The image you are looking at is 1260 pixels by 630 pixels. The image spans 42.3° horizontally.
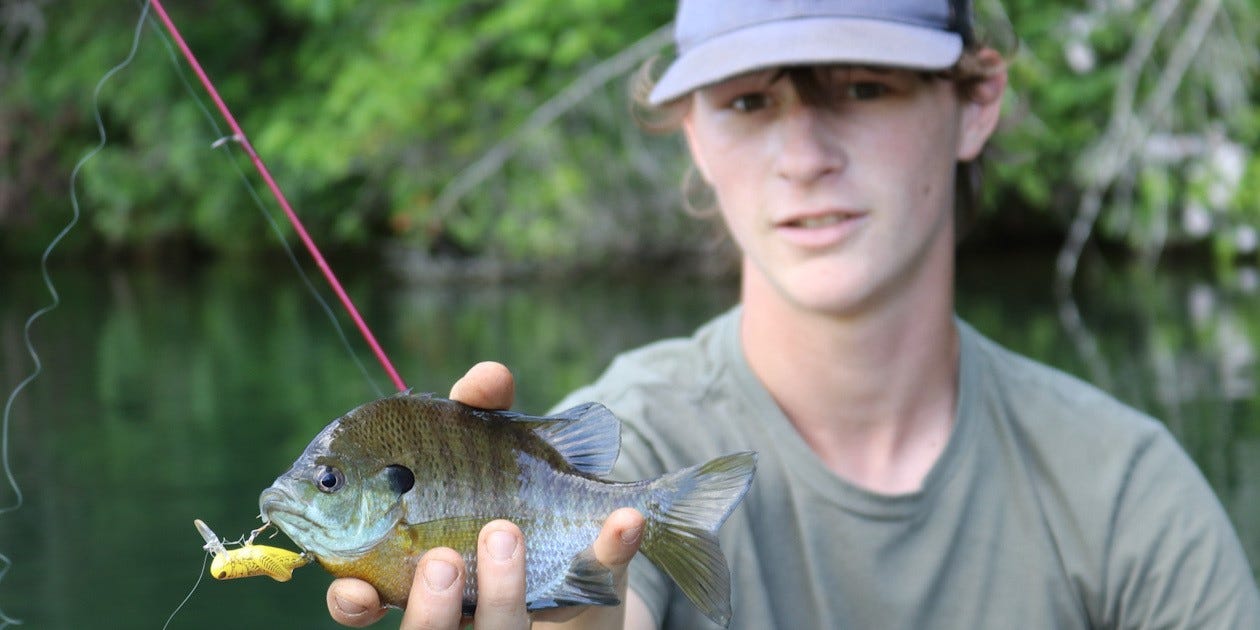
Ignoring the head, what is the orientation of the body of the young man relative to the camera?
toward the camera

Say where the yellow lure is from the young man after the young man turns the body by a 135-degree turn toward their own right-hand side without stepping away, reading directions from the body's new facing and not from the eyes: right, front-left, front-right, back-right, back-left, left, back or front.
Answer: left
